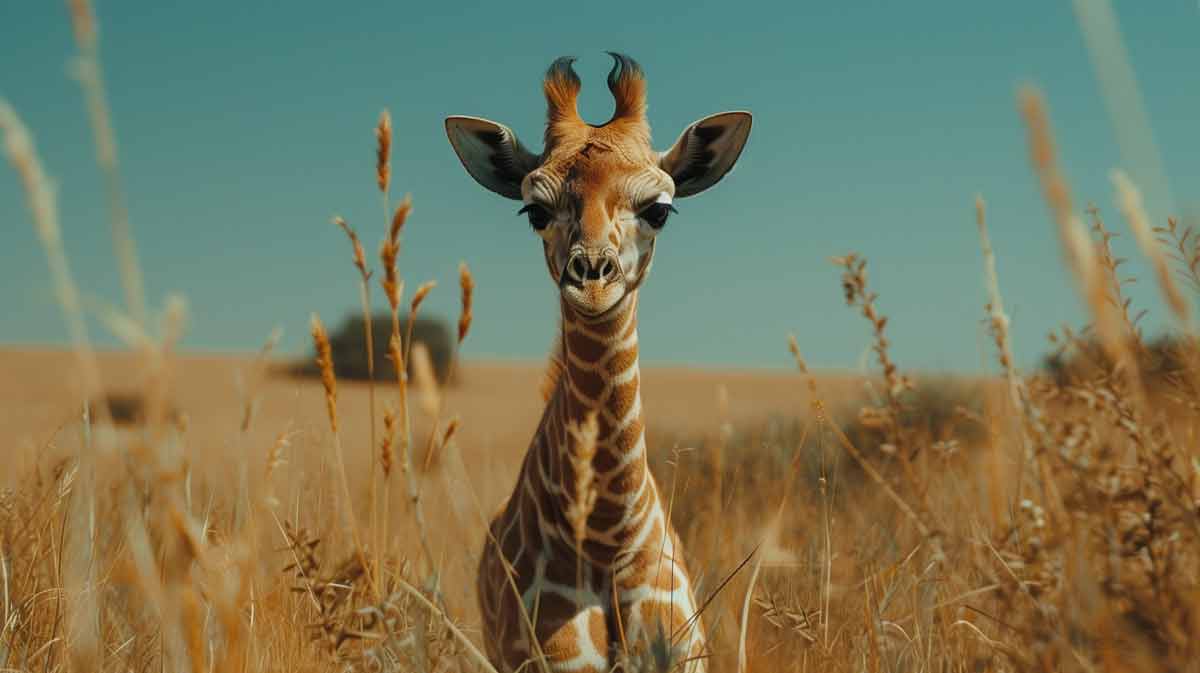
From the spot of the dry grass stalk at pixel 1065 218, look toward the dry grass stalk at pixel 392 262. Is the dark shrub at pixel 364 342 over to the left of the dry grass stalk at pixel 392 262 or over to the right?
right

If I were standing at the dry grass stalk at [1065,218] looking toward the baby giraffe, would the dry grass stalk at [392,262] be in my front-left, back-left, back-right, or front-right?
front-left

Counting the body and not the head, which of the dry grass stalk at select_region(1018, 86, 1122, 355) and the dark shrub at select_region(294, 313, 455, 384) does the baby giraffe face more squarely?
the dry grass stalk

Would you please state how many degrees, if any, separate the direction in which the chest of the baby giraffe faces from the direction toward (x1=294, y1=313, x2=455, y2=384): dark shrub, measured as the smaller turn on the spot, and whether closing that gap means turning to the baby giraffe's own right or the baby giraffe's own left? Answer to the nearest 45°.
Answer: approximately 180°

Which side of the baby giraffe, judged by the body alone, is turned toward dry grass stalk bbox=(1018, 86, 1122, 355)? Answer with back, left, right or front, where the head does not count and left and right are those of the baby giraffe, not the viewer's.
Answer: front

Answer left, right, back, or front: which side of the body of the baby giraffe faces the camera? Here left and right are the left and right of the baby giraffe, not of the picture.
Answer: front
